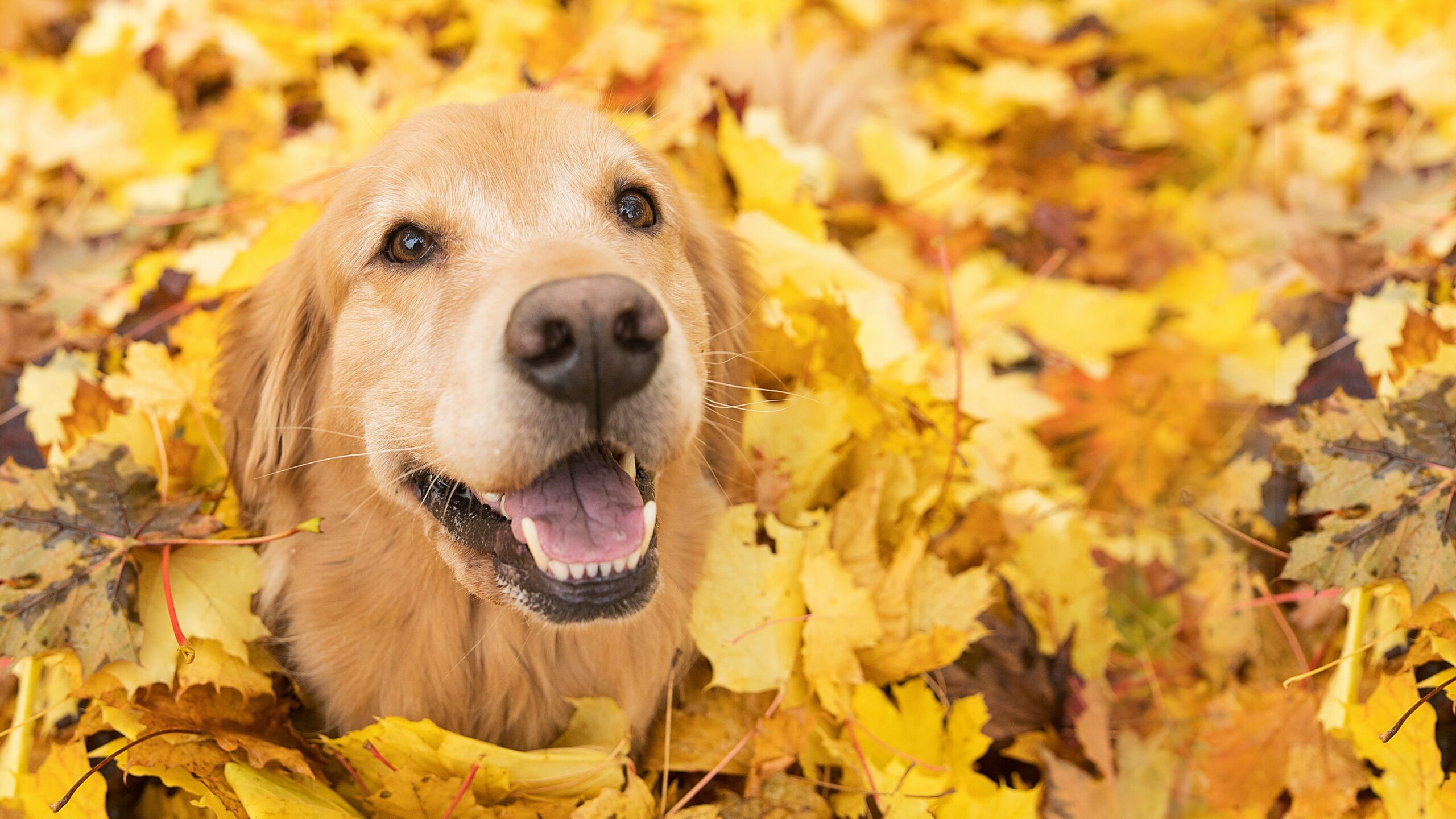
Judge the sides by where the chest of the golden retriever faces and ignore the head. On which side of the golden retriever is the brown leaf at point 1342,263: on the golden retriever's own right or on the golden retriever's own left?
on the golden retriever's own left

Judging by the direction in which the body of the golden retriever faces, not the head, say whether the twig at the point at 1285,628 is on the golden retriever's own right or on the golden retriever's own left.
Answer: on the golden retriever's own left

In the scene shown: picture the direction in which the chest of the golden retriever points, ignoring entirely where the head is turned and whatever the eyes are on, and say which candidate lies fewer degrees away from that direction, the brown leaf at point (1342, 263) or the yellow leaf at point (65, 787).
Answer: the yellow leaf

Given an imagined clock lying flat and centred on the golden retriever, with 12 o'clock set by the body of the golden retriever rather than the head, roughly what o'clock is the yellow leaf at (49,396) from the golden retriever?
The yellow leaf is roughly at 4 o'clock from the golden retriever.

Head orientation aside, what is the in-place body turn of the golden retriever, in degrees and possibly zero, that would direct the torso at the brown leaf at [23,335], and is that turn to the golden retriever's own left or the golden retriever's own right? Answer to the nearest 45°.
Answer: approximately 135° to the golden retriever's own right

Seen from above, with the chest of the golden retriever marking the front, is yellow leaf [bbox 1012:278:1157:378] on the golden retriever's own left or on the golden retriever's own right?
on the golden retriever's own left

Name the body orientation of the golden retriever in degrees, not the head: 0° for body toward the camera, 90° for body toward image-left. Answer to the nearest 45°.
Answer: approximately 0°
